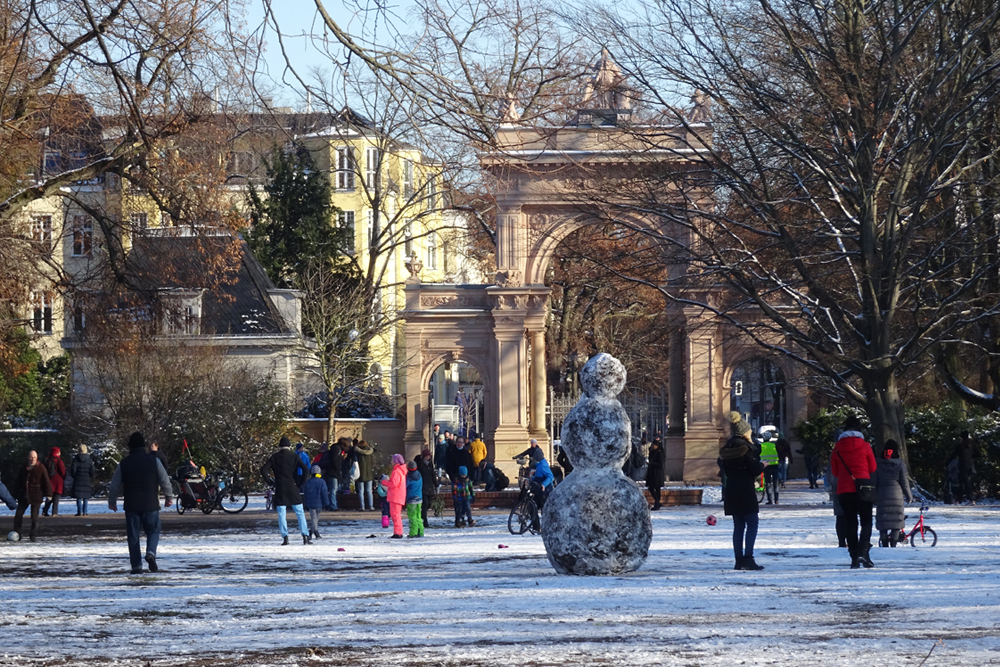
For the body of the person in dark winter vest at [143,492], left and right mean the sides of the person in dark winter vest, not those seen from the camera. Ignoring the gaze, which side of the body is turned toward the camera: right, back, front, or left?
back

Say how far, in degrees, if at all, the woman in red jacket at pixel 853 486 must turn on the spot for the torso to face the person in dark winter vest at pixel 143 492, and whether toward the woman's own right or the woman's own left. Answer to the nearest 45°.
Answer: approximately 90° to the woman's own left

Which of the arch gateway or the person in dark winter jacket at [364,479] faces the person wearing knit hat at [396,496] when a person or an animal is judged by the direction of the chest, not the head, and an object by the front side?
the arch gateway

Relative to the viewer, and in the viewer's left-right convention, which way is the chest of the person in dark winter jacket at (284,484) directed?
facing away from the viewer

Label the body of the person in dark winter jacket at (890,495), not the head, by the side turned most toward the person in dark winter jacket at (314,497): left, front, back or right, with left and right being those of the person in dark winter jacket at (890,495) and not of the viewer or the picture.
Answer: left

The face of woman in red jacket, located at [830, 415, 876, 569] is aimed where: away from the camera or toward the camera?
away from the camera

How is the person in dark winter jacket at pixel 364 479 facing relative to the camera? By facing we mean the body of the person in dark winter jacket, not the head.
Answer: away from the camera

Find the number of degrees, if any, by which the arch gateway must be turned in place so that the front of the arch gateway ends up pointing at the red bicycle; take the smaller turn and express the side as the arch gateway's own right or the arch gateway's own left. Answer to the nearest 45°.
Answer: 0° — it already faces it

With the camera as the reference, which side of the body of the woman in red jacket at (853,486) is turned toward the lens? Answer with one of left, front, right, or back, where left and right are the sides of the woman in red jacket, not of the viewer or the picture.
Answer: back

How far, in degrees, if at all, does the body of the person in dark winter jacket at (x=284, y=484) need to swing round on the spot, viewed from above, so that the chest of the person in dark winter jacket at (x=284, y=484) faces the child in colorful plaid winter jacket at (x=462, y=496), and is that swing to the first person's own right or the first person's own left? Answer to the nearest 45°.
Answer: approximately 45° to the first person's own right

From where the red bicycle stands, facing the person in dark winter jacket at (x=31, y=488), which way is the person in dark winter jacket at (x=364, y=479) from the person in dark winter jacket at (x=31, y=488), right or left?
right

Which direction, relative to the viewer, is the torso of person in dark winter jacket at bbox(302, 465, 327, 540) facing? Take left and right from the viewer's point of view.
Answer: facing away from the viewer
